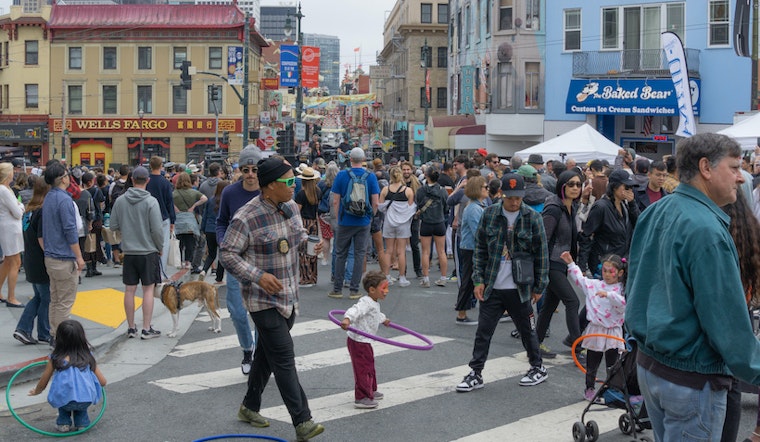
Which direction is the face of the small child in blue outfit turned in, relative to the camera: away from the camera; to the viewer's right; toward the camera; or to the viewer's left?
away from the camera

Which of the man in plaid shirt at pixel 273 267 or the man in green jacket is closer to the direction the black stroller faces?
the man in plaid shirt

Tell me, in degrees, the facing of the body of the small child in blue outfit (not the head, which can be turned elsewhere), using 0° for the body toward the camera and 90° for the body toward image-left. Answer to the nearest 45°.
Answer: approximately 180°

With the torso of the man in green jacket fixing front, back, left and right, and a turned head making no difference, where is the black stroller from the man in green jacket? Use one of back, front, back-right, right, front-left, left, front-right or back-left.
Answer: front-left

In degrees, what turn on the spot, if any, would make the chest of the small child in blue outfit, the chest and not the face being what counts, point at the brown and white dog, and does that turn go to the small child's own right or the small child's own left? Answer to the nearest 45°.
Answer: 0° — they already face it

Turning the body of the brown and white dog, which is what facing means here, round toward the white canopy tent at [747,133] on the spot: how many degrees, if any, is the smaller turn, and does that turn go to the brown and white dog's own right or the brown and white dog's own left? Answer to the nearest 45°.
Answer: approximately 135° to the brown and white dog's own right

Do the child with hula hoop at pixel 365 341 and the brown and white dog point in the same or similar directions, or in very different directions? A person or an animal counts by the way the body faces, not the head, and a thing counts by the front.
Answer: very different directions
